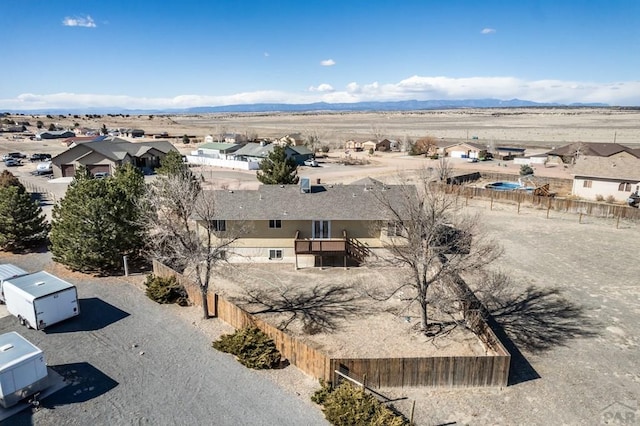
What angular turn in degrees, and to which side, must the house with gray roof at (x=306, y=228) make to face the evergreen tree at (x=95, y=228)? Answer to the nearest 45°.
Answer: approximately 90° to its left

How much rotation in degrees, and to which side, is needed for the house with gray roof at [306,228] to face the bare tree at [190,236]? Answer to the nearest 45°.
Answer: approximately 135° to its left

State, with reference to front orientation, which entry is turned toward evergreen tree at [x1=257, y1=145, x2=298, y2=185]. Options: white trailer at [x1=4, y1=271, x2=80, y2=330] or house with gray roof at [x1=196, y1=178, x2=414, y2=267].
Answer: the house with gray roof

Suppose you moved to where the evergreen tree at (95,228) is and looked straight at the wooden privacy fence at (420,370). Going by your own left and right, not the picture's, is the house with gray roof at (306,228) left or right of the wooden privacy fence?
left

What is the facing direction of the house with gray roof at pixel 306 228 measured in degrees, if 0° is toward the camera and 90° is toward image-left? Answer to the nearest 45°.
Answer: approximately 180°
